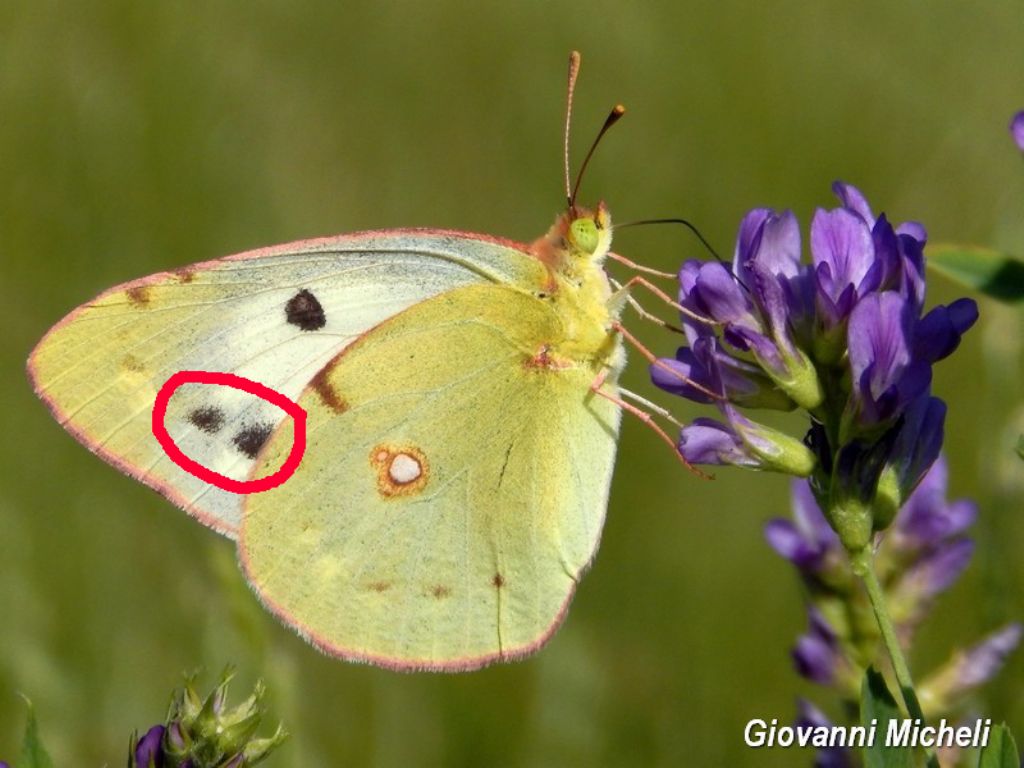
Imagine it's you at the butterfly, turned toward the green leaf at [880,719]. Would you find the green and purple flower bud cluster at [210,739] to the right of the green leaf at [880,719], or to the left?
right

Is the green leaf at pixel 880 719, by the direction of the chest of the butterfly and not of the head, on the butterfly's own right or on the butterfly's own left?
on the butterfly's own right

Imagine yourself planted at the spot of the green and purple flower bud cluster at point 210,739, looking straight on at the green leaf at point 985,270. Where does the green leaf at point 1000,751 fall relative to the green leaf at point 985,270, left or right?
right

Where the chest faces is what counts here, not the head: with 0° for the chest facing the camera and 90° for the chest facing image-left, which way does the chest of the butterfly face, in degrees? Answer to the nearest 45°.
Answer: approximately 270°

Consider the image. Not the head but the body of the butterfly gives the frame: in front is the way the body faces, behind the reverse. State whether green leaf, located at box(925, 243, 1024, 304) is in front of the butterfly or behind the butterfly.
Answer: in front

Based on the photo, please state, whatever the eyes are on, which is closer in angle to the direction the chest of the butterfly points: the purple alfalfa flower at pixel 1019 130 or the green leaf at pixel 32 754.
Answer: the purple alfalfa flower

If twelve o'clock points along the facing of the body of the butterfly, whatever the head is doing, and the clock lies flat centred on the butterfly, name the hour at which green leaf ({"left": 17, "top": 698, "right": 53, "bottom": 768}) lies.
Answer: The green leaf is roughly at 4 o'clock from the butterfly.
